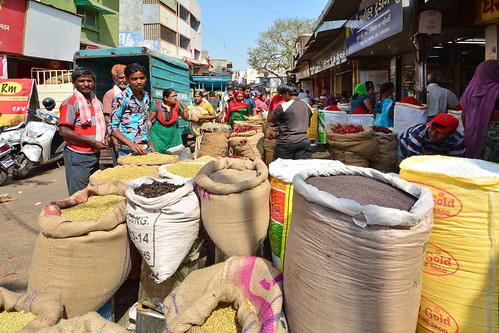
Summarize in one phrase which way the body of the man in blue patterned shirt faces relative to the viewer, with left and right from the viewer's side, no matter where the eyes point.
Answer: facing the viewer and to the right of the viewer

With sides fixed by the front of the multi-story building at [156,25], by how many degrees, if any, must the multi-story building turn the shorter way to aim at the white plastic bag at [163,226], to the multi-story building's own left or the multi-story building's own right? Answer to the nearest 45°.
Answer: approximately 45° to the multi-story building's own right

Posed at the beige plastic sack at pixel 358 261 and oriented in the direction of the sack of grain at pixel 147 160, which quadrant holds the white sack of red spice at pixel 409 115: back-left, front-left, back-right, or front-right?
front-right

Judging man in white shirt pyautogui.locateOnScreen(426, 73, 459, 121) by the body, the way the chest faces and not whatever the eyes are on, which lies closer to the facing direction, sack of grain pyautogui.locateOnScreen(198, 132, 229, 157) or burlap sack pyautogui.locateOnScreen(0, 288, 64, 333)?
the sack of grain

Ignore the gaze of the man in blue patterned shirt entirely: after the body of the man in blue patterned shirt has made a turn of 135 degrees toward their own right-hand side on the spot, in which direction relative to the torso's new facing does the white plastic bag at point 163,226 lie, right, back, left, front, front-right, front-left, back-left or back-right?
left

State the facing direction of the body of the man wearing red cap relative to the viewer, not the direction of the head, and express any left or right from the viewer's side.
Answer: facing the viewer and to the left of the viewer

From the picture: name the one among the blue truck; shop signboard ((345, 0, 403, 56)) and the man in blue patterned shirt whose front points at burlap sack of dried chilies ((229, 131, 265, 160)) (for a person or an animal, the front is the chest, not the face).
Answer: the shop signboard

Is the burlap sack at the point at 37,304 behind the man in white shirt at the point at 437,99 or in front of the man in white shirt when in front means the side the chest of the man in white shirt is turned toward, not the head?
behind

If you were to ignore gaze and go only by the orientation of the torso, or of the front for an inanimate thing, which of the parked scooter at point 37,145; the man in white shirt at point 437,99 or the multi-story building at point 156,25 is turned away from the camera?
the man in white shirt

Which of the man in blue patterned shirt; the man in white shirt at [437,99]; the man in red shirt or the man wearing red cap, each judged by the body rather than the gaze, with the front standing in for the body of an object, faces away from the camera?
the man in white shirt

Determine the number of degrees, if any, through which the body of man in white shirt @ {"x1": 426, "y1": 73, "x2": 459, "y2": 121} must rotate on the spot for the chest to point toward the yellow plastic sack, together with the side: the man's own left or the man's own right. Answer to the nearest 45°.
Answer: approximately 180°

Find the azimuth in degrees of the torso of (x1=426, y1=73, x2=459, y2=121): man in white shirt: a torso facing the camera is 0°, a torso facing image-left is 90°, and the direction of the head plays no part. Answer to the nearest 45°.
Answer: approximately 180°

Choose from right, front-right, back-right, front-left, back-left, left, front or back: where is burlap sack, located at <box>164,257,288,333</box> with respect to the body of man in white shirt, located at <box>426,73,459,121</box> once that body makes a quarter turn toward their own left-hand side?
left

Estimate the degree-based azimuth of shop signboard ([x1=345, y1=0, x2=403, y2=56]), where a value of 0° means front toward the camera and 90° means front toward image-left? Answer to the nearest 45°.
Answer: approximately 45°
